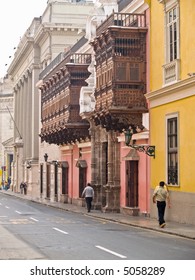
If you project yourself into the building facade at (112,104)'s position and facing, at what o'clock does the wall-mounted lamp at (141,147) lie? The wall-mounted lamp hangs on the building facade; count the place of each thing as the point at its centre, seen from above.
The wall-mounted lamp is roughly at 10 o'clock from the building facade.

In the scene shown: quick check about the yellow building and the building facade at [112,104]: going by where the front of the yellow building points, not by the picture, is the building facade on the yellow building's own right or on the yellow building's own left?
on the yellow building's own right

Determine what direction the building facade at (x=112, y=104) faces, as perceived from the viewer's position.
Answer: facing the viewer and to the left of the viewer

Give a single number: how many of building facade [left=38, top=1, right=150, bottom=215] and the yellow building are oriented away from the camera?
0
